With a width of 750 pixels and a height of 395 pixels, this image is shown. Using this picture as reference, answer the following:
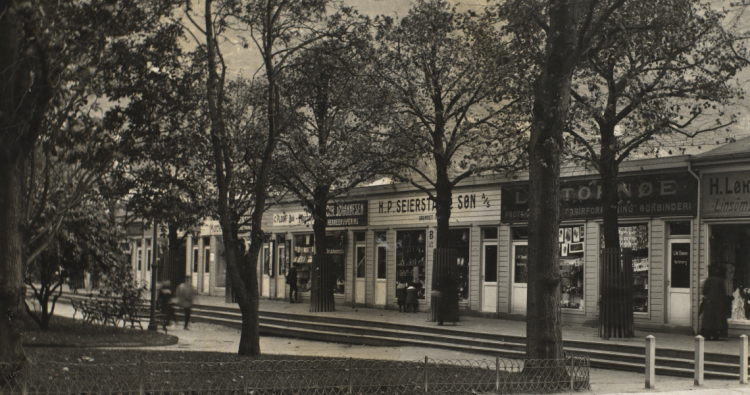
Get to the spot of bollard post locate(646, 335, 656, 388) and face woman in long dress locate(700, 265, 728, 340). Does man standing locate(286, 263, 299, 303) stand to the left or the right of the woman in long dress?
left
